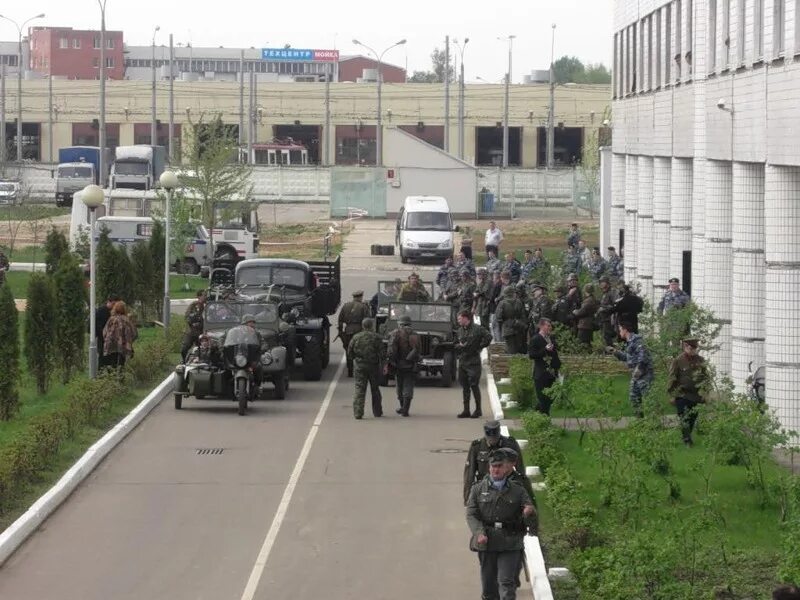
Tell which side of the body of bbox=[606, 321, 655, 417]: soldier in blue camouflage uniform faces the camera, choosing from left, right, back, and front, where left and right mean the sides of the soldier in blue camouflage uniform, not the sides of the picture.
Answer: left

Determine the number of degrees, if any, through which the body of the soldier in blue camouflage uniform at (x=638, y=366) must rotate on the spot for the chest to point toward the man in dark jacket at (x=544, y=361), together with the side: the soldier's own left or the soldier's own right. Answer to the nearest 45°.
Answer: approximately 45° to the soldier's own right

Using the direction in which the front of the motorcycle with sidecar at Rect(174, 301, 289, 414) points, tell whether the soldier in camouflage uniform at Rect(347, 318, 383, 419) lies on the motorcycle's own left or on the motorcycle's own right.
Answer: on the motorcycle's own left

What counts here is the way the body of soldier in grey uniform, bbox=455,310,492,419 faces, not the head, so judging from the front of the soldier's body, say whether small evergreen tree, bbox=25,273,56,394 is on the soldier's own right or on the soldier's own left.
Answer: on the soldier's own right

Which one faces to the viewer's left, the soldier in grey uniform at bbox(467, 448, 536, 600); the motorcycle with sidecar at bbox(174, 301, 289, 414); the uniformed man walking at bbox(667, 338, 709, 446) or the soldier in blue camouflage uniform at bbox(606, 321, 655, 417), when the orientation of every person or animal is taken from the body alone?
the soldier in blue camouflage uniform at bbox(606, 321, 655, 417)

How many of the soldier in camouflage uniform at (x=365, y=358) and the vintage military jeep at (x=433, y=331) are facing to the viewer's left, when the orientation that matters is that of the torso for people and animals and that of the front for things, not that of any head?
0

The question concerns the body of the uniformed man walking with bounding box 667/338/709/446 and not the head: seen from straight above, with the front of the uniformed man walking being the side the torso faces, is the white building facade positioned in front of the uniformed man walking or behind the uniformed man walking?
behind

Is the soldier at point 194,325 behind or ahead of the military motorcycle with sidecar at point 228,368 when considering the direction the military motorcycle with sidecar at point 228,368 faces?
behind
